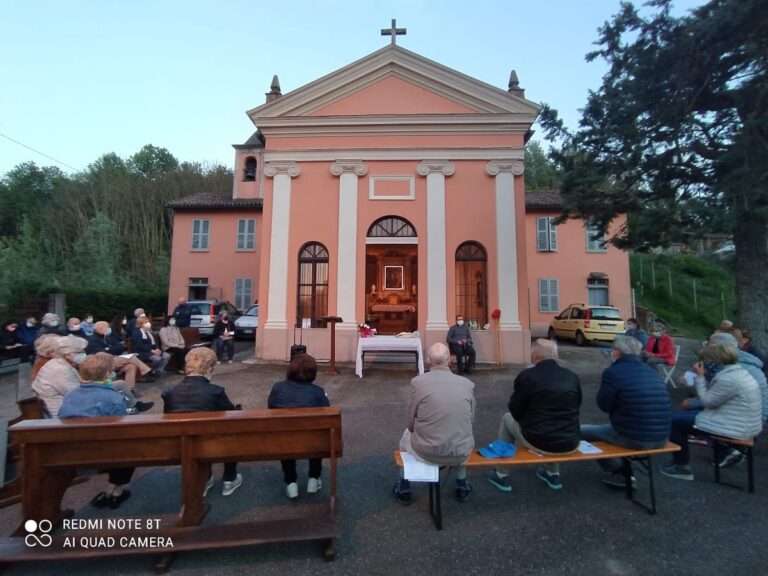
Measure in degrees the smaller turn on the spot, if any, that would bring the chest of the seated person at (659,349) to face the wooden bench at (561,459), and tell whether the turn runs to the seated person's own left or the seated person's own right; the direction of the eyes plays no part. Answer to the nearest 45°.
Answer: approximately 45° to the seated person's own left

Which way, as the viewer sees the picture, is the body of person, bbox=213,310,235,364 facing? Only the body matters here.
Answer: toward the camera

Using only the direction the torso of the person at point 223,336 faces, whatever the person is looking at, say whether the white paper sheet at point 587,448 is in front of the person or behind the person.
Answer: in front

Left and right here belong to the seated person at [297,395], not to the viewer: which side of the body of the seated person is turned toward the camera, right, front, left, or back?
back

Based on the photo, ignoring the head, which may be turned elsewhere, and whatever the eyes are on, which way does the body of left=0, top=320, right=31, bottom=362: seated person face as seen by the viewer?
to the viewer's right

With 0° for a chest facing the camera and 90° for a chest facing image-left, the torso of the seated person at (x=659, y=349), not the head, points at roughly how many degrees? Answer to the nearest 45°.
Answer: approximately 45°

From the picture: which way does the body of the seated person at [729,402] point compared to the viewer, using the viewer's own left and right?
facing to the left of the viewer

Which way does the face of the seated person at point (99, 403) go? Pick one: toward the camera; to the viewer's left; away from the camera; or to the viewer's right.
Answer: away from the camera

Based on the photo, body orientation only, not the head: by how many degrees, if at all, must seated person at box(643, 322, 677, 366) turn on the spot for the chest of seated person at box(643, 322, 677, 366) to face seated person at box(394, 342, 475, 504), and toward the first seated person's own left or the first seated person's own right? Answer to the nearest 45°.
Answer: approximately 45° to the first seated person's own left

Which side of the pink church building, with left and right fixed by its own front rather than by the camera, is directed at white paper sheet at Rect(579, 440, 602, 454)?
front

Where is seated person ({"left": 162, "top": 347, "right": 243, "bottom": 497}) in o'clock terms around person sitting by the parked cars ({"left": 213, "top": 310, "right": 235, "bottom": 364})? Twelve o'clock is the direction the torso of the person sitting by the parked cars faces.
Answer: The seated person is roughly at 12 o'clock from the person sitting by the parked cars.

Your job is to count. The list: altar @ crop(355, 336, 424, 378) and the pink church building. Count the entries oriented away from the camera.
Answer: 0

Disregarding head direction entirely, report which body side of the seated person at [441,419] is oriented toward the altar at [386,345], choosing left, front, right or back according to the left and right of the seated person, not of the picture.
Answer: front
